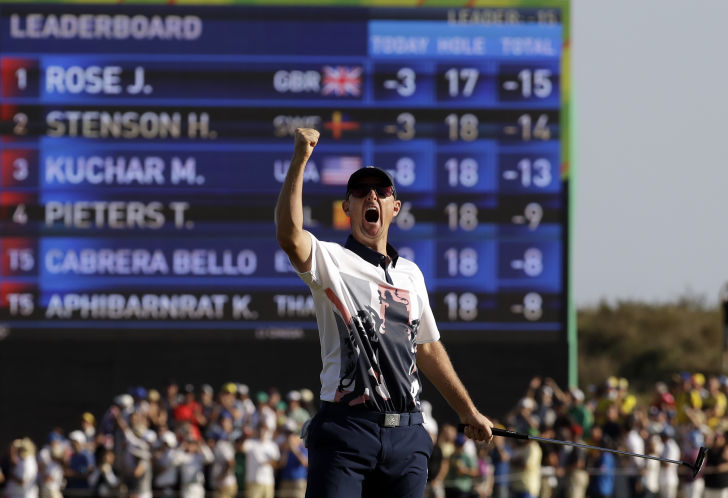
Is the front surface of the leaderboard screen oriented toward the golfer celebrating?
yes

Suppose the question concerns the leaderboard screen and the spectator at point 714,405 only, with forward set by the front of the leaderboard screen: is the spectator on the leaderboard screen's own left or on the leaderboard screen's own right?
on the leaderboard screen's own left

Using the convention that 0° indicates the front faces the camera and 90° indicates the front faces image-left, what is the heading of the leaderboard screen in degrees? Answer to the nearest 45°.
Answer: approximately 0°
